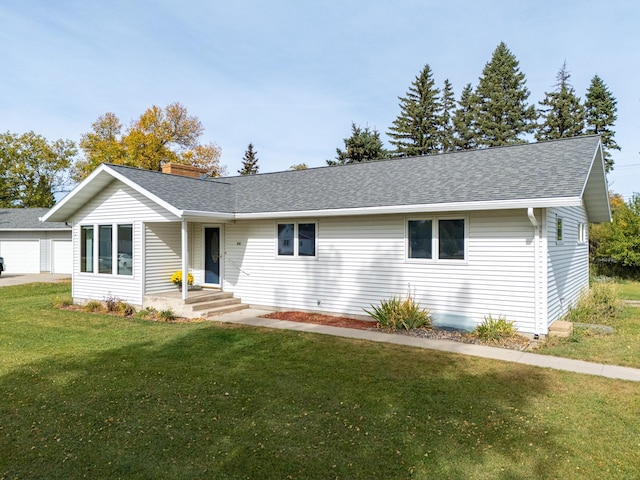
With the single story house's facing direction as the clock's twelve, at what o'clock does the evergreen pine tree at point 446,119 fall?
The evergreen pine tree is roughly at 5 o'clock from the single story house.

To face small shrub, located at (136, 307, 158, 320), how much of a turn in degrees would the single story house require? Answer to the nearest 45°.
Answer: approximately 45° to its right

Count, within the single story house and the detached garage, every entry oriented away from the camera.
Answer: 0

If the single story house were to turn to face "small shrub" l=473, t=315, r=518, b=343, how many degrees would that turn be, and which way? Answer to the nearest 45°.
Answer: approximately 90° to its left

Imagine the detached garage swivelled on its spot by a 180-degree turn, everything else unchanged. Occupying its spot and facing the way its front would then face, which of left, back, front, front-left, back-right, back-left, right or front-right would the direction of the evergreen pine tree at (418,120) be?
right

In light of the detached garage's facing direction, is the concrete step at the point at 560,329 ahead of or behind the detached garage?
ahead

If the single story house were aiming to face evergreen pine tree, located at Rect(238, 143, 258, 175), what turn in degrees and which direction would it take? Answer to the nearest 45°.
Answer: approximately 135° to its right

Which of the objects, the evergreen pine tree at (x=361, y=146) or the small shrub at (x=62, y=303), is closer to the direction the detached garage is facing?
the small shrub

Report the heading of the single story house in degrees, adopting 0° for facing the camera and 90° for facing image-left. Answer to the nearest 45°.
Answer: approximately 45°

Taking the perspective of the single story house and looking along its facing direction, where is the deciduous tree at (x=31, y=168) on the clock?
The deciduous tree is roughly at 3 o'clock from the single story house.

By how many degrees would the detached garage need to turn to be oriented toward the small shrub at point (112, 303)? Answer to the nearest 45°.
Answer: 0° — it already faces it

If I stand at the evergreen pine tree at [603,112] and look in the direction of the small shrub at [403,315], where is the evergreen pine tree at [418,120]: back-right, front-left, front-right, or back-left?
front-right

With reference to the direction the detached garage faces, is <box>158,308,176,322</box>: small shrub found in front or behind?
in front

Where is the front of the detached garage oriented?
toward the camera

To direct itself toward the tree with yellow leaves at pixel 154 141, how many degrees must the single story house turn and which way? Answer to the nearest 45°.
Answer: approximately 90° to its right

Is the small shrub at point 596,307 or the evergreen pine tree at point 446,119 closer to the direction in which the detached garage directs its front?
the small shrub

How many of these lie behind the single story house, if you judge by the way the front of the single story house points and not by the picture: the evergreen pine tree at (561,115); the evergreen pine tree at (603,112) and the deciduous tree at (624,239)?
3

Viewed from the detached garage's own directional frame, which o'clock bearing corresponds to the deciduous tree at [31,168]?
The deciduous tree is roughly at 6 o'clock from the detached garage.

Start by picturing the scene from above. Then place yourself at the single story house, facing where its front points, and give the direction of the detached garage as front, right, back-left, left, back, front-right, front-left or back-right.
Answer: right

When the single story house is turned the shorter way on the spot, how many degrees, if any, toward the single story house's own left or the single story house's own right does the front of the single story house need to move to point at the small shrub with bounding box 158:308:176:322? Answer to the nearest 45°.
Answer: approximately 45° to the single story house's own right

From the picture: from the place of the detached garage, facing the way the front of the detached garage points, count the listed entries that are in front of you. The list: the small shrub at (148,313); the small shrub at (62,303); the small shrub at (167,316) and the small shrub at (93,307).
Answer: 4
